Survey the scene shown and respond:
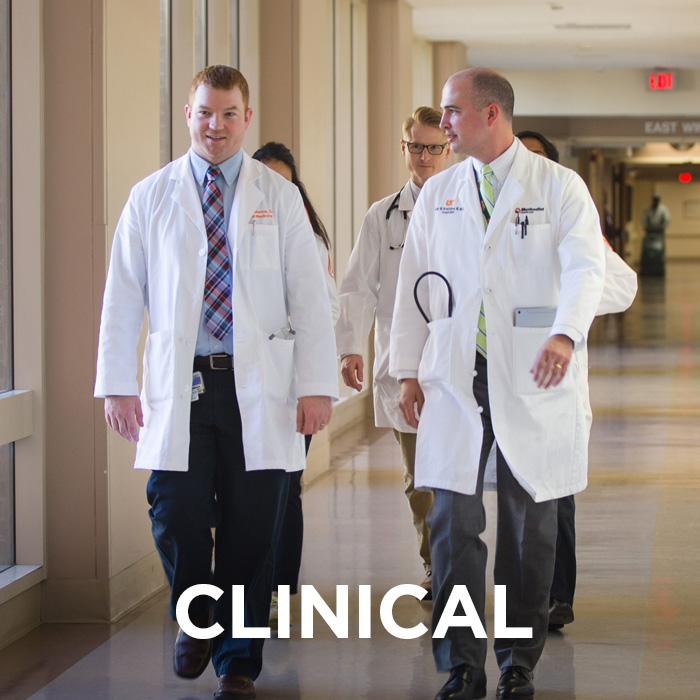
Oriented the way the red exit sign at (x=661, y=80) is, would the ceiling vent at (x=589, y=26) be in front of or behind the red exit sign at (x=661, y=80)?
in front

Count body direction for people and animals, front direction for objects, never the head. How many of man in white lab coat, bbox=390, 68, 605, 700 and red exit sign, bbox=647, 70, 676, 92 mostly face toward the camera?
2

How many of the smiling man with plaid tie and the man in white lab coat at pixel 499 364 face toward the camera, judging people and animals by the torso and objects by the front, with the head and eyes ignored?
2

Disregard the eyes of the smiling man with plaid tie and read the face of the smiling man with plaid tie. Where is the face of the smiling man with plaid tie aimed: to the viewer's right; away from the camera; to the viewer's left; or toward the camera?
toward the camera

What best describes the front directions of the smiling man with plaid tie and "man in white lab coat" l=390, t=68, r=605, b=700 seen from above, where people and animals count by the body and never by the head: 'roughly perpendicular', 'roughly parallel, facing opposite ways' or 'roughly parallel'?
roughly parallel

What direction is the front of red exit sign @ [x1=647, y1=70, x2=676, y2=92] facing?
toward the camera

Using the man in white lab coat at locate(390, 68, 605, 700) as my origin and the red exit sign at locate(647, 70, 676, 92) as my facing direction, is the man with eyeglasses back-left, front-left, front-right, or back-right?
front-left

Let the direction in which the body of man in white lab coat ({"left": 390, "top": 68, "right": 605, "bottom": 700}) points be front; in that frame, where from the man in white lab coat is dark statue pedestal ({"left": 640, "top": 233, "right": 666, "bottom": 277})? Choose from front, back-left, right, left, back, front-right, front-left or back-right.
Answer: back

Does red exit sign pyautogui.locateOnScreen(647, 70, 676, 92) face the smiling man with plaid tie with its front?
yes

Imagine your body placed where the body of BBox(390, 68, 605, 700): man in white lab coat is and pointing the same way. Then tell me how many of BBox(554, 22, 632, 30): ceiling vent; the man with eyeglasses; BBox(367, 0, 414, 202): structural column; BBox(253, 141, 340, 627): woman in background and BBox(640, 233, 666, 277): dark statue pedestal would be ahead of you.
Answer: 0

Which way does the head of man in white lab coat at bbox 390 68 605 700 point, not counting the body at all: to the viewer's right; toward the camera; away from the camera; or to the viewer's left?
to the viewer's left

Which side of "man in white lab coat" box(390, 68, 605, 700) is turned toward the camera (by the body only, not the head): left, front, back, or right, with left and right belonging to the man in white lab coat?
front

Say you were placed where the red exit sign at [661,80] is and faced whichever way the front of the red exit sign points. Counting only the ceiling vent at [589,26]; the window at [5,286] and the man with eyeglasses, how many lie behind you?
0

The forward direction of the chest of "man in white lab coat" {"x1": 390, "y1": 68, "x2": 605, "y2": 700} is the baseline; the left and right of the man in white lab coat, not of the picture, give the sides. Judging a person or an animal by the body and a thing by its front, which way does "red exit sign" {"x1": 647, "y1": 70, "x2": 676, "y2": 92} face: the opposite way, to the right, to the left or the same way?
the same way
